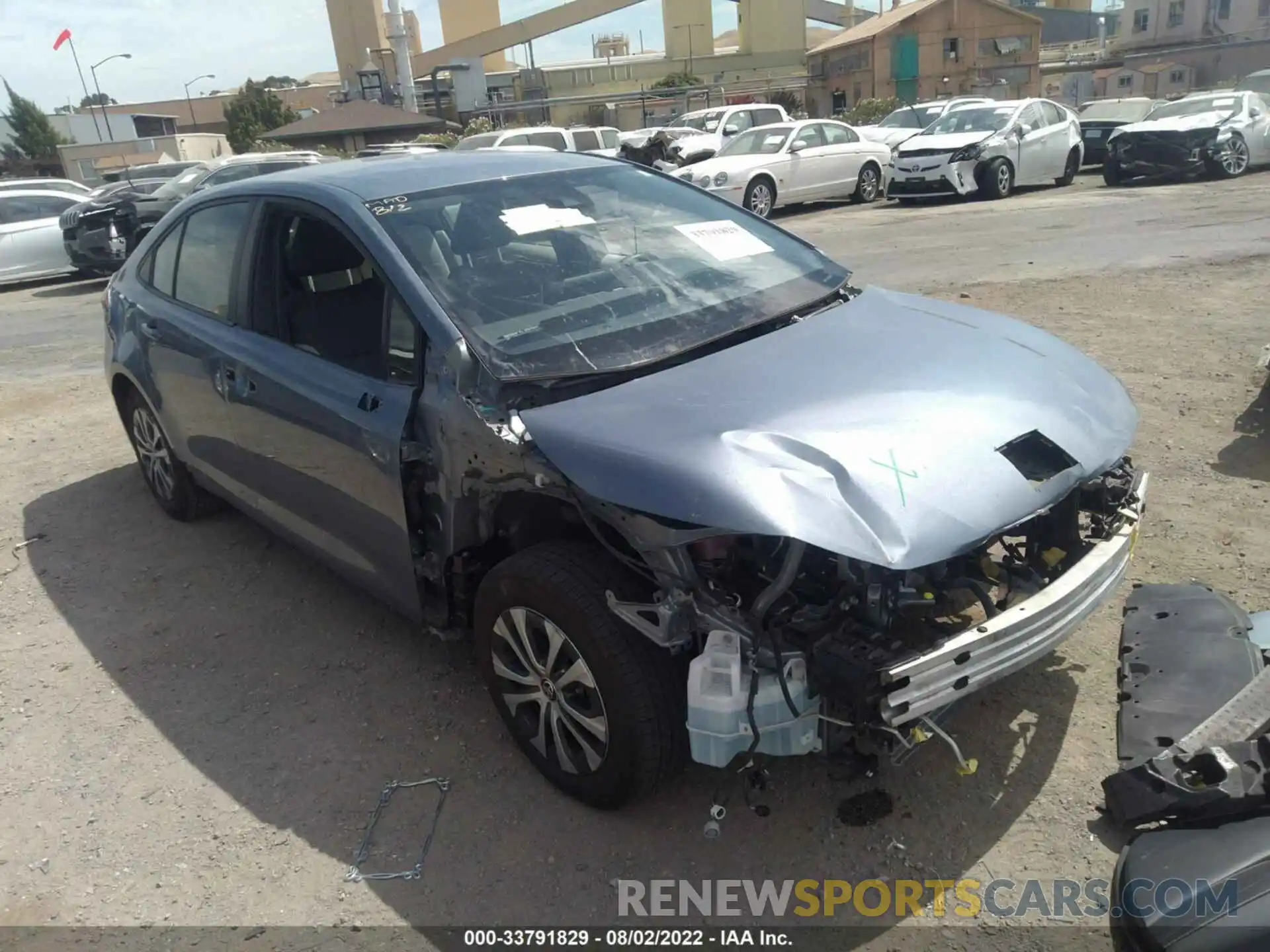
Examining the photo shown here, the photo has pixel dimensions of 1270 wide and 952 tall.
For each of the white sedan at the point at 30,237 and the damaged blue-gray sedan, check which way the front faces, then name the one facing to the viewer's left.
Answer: the white sedan

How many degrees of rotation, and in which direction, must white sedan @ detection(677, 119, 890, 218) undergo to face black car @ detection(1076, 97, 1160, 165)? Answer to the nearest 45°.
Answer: approximately 180°

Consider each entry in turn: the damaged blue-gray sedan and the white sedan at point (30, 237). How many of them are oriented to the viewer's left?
1

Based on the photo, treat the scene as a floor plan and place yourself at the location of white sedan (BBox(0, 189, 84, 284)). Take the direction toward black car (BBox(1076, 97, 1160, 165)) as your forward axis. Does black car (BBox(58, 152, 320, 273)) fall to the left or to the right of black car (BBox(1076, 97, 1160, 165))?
right

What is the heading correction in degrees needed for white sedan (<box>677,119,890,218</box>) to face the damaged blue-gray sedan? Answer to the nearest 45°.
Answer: approximately 45° to its left

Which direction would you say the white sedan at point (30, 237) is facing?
to the viewer's left

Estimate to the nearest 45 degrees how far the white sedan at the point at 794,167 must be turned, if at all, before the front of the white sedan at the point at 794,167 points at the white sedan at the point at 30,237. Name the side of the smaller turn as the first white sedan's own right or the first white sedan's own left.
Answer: approximately 45° to the first white sedan's own right

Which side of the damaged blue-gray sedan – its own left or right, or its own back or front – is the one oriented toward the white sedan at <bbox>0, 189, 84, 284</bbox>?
back

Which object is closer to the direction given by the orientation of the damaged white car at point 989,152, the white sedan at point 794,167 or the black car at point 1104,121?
the white sedan

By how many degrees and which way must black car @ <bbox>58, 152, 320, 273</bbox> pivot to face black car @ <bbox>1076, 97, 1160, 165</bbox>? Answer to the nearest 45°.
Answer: approximately 135° to its left

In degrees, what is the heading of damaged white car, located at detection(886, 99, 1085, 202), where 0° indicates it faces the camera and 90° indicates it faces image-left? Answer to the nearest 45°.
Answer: approximately 45°

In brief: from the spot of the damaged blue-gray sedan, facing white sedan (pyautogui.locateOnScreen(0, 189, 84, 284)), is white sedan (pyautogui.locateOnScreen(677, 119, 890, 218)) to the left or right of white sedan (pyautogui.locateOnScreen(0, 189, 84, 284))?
right
